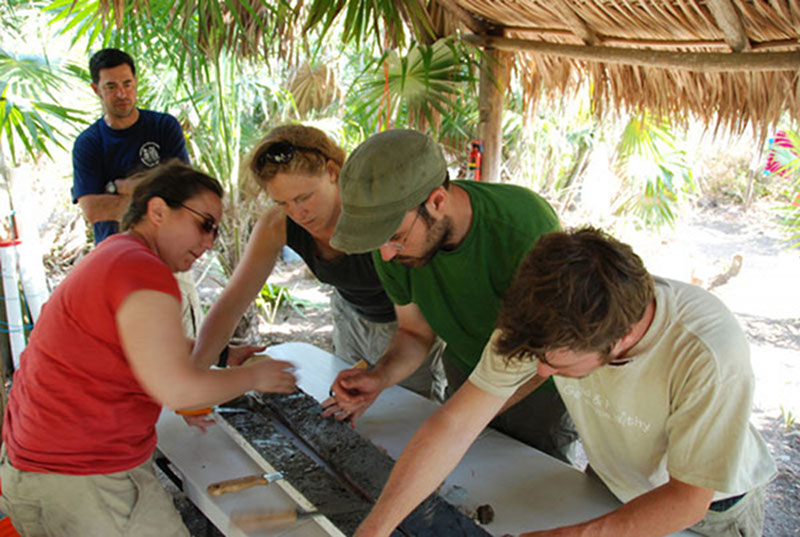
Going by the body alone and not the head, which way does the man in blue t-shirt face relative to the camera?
toward the camera

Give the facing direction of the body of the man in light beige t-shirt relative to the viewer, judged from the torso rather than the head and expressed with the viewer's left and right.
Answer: facing the viewer and to the left of the viewer

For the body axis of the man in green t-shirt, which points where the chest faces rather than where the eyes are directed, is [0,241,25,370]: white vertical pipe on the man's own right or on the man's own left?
on the man's own right

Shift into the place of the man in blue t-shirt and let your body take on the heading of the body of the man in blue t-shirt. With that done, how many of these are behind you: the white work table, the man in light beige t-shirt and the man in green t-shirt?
0

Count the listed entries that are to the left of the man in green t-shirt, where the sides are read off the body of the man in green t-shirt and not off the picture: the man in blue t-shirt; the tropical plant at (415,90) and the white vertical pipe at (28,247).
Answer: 0

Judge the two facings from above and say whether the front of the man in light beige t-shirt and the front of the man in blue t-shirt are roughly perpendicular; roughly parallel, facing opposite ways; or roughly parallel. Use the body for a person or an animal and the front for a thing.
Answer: roughly perpendicular

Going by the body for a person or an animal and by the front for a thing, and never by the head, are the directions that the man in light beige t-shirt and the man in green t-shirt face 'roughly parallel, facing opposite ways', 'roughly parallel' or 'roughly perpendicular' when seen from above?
roughly parallel

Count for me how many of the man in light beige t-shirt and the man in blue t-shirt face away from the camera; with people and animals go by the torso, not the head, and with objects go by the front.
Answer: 0

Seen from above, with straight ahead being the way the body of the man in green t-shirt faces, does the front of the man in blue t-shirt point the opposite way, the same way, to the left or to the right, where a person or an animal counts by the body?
to the left

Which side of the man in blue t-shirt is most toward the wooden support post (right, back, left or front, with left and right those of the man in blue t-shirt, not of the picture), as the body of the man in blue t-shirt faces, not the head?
left

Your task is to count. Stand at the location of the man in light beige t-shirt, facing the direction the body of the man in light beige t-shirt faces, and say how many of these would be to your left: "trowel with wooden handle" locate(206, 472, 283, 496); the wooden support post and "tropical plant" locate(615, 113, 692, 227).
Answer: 0

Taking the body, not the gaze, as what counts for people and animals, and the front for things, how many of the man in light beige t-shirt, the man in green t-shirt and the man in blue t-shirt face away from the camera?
0

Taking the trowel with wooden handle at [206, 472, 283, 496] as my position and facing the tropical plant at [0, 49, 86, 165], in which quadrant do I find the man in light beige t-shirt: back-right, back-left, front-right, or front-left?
back-right

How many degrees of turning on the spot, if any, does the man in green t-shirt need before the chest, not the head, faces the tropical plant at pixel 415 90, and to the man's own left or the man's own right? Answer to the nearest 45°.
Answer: approximately 135° to the man's own right

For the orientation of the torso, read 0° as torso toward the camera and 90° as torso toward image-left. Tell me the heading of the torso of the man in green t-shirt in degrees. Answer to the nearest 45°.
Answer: approximately 45°

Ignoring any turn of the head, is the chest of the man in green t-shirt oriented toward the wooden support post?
no

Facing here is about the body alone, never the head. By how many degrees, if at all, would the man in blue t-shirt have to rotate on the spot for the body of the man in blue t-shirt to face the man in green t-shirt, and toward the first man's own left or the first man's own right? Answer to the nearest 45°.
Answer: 0° — they already face them

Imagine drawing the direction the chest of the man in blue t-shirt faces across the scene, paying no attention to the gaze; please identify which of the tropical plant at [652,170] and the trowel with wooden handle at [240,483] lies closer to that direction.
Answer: the trowel with wooden handle

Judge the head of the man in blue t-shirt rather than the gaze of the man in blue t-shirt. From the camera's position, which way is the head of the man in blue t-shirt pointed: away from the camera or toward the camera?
toward the camera
